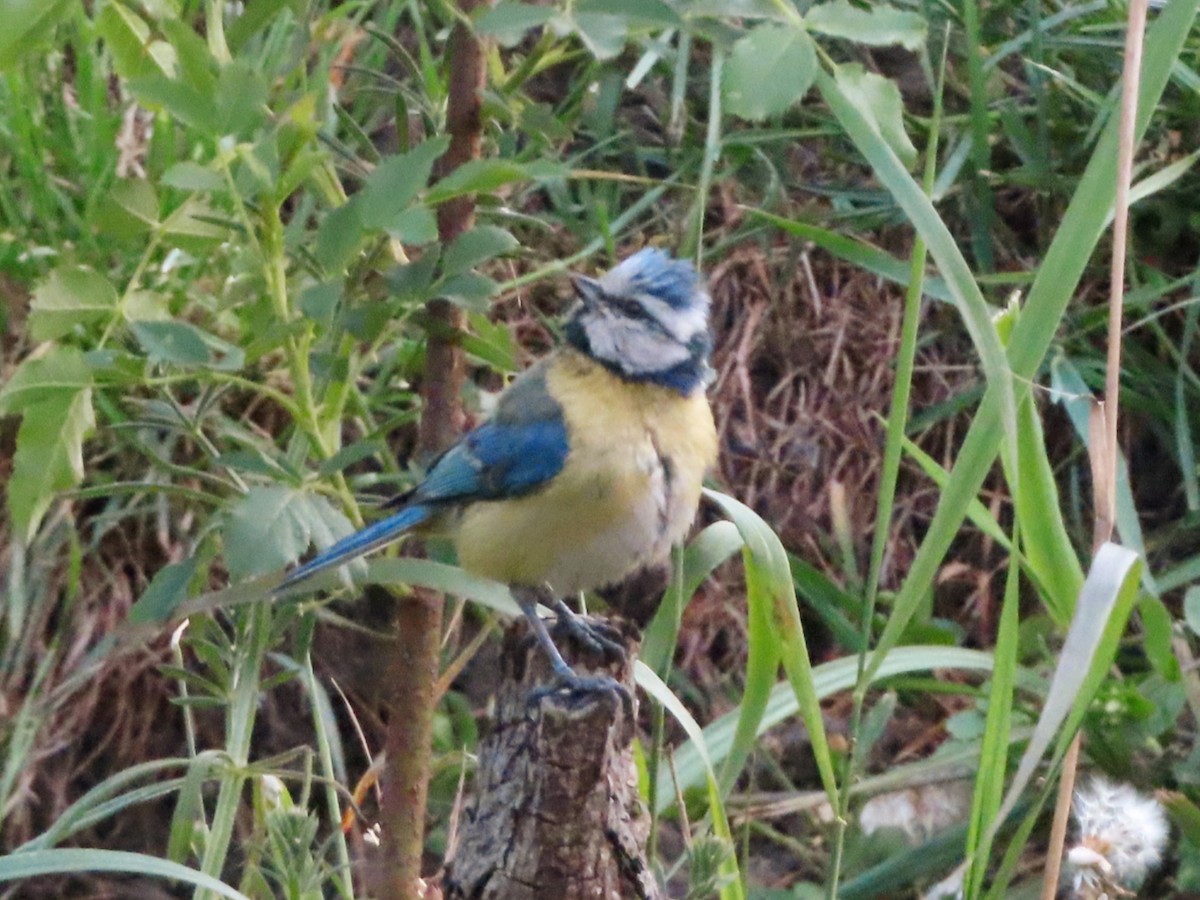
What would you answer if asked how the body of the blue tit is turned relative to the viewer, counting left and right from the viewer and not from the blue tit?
facing the viewer and to the right of the viewer
